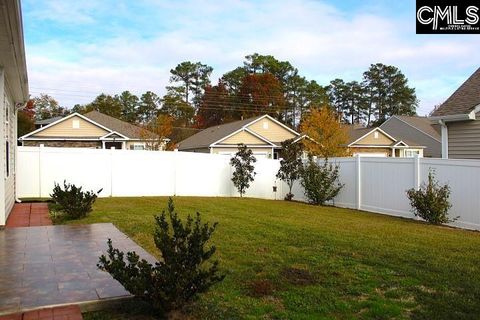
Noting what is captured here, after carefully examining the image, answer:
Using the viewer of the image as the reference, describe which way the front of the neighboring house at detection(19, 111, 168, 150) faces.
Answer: facing the viewer

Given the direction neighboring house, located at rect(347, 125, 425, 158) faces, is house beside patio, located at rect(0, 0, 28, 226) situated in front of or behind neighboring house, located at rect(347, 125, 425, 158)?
in front

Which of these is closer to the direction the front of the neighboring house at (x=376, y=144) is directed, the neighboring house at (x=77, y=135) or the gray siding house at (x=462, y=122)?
the gray siding house

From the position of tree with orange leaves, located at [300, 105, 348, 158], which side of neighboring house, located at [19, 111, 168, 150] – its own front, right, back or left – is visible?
left

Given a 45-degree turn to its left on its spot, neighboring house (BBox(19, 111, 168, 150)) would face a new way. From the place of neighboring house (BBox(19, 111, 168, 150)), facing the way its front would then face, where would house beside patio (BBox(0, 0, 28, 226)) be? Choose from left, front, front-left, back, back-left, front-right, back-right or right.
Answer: front-right

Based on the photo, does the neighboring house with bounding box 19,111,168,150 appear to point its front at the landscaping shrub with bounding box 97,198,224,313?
yes

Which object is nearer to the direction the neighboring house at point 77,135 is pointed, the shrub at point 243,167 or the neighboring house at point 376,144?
the shrub

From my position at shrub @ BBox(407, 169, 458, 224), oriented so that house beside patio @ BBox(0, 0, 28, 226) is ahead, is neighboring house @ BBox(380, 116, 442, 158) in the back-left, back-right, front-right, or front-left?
back-right

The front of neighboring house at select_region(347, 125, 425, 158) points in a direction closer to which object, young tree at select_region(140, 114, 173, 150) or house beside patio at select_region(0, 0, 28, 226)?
the house beside patio

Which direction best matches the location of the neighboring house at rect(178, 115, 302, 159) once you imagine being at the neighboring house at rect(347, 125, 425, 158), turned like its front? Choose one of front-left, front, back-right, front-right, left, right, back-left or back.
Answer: front-right

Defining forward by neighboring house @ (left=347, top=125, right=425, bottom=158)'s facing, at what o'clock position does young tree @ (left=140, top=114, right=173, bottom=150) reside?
The young tree is roughly at 2 o'clock from the neighboring house.

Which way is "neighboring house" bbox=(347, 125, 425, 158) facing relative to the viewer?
toward the camera

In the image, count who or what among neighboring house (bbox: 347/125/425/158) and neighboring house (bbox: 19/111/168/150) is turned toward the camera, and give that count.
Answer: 2
